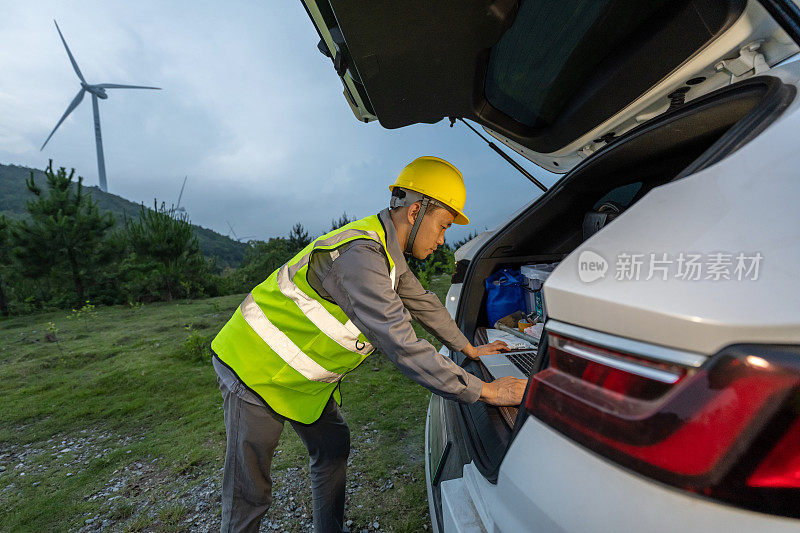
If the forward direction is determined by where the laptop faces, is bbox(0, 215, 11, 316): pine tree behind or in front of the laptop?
in front

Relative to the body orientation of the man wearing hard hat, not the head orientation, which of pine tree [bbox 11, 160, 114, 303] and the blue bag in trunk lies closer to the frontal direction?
the blue bag in trunk

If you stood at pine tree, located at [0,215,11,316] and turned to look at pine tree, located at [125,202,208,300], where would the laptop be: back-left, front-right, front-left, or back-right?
front-right

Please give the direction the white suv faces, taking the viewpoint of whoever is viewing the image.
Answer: facing away from the viewer and to the right of the viewer

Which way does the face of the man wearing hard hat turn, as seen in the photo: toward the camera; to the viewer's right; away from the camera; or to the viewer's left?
to the viewer's right

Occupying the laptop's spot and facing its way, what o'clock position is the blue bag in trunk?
The blue bag in trunk is roughly at 3 o'clock from the laptop.

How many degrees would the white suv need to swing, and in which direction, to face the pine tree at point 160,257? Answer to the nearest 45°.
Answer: approximately 90° to its left

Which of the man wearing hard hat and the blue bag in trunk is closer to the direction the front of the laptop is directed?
the man wearing hard hat

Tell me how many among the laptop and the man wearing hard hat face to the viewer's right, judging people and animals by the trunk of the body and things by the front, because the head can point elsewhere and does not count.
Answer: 1

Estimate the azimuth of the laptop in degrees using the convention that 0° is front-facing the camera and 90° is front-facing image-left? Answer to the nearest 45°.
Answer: approximately 90°

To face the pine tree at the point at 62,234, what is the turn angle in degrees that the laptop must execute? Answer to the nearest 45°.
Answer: approximately 45° to its right

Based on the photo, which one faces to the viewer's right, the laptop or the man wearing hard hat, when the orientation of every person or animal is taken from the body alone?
the man wearing hard hat

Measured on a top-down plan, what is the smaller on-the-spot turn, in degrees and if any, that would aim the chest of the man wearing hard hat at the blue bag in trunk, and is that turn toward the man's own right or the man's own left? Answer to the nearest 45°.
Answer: approximately 45° to the man's own left

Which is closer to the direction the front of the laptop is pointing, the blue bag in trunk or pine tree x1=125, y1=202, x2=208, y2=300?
the pine tree

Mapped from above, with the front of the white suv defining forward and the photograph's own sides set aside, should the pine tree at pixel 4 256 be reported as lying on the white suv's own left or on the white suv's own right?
on the white suv's own left

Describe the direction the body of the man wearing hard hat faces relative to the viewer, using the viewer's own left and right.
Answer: facing to the right of the viewer

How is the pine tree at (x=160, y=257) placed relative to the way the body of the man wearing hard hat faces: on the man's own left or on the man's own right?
on the man's own left
